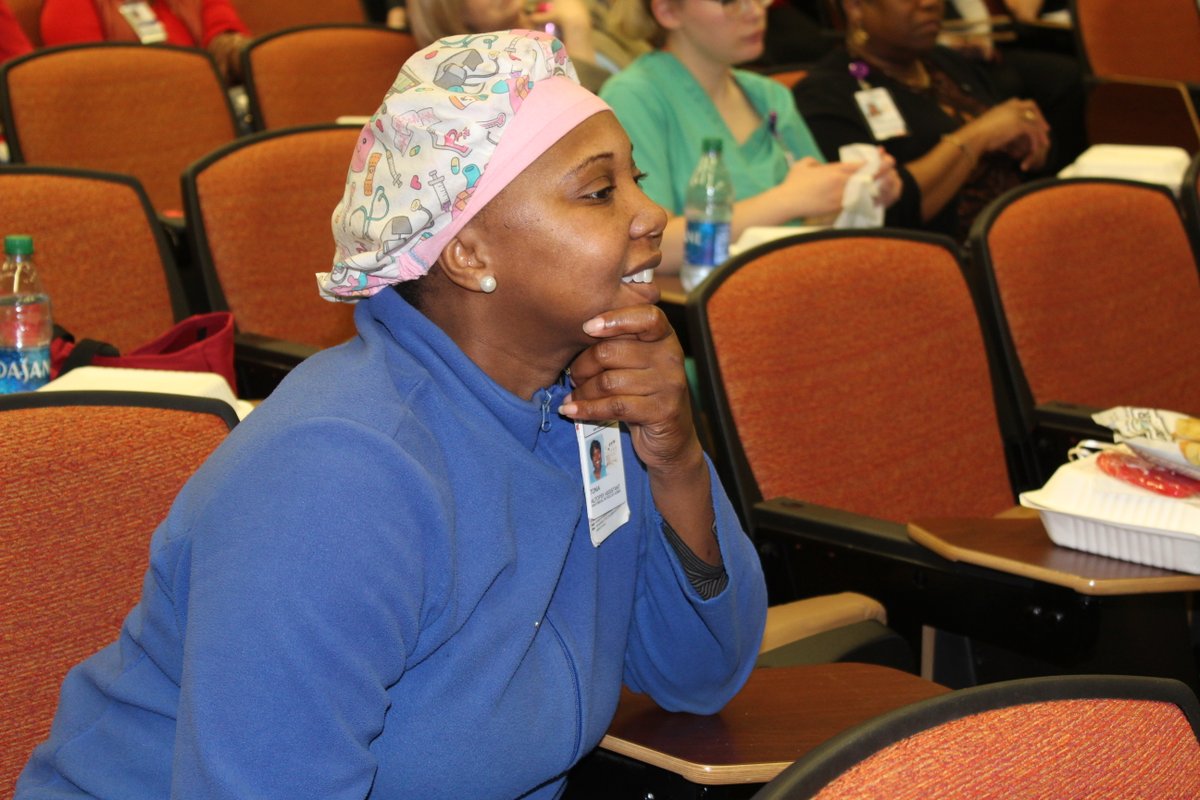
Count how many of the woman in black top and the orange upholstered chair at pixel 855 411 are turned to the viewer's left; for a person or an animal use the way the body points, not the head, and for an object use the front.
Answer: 0

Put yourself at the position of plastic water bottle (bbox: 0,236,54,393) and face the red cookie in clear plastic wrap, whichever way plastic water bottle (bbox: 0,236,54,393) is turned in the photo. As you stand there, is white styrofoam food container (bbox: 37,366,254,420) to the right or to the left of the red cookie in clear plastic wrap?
right

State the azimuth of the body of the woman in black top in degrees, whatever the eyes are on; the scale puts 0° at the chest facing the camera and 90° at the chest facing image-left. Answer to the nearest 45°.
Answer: approximately 315°

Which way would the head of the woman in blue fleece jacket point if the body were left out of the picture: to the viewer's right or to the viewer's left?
to the viewer's right

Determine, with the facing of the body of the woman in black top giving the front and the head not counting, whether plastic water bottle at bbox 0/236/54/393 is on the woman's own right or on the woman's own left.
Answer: on the woman's own right

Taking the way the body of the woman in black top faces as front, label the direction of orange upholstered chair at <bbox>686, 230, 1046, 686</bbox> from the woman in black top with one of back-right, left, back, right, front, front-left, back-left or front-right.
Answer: front-right

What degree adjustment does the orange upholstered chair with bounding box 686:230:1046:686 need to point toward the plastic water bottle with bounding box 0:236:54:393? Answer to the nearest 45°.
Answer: approximately 135° to its right

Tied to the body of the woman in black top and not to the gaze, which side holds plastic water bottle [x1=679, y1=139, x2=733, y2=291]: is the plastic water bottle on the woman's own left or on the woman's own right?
on the woman's own right

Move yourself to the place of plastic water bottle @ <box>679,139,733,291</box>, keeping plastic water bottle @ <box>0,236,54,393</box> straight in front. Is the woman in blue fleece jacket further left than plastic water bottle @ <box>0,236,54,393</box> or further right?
left

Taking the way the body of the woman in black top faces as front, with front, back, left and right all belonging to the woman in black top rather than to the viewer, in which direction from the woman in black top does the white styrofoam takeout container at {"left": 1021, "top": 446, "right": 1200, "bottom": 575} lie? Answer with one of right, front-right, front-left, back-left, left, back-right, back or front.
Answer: front-right

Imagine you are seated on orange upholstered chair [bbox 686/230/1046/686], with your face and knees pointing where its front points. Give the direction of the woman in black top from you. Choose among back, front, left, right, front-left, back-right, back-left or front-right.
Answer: back-left
